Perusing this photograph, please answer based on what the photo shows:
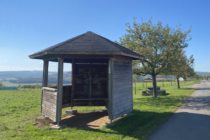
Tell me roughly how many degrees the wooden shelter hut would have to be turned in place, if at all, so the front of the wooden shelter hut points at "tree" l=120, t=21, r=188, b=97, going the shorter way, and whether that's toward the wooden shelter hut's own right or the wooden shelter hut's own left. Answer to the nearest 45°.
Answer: approximately 135° to the wooden shelter hut's own left

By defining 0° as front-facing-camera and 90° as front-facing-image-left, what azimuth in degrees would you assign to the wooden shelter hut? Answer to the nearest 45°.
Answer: approximately 0°
